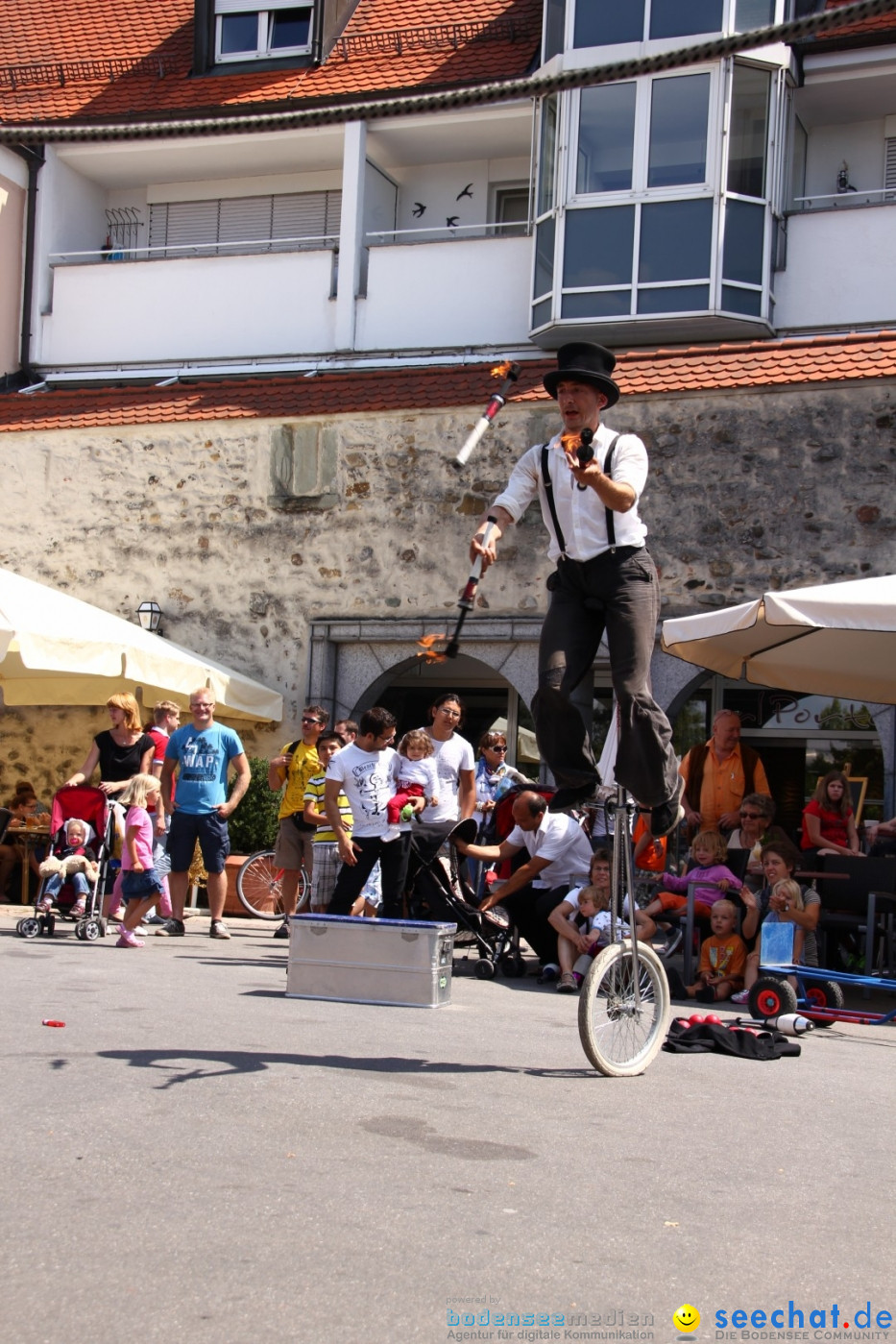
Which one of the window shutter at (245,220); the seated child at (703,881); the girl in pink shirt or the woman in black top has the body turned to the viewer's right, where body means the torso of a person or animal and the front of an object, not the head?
the girl in pink shirt

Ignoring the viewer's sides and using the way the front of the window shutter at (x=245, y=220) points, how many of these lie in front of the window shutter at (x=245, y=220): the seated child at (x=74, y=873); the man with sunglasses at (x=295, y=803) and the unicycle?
3

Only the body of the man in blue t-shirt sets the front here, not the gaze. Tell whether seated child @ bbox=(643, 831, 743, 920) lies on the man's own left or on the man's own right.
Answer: on the man's own left

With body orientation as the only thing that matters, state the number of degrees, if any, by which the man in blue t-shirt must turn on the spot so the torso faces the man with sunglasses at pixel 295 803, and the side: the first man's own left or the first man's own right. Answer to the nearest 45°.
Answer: approximately 135° to the first man's own left

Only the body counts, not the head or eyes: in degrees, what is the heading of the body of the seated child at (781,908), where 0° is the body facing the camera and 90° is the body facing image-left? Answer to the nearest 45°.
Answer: approximately 45°

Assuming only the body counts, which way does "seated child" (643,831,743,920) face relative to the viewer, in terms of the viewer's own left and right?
facing the viewer and to the left of the viewer

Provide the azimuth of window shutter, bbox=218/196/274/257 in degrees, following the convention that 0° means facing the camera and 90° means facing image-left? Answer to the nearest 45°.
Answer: approximately 0°

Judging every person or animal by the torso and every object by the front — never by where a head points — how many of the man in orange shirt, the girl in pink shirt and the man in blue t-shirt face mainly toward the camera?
2

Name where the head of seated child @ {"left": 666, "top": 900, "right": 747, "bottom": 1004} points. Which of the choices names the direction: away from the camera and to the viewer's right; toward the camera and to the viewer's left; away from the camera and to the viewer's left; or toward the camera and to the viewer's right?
toward the camera and to the viewer's left

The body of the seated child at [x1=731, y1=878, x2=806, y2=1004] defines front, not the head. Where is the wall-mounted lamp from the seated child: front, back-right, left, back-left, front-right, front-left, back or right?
right

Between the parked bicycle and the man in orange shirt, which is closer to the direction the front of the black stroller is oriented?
the man in orange shirt
